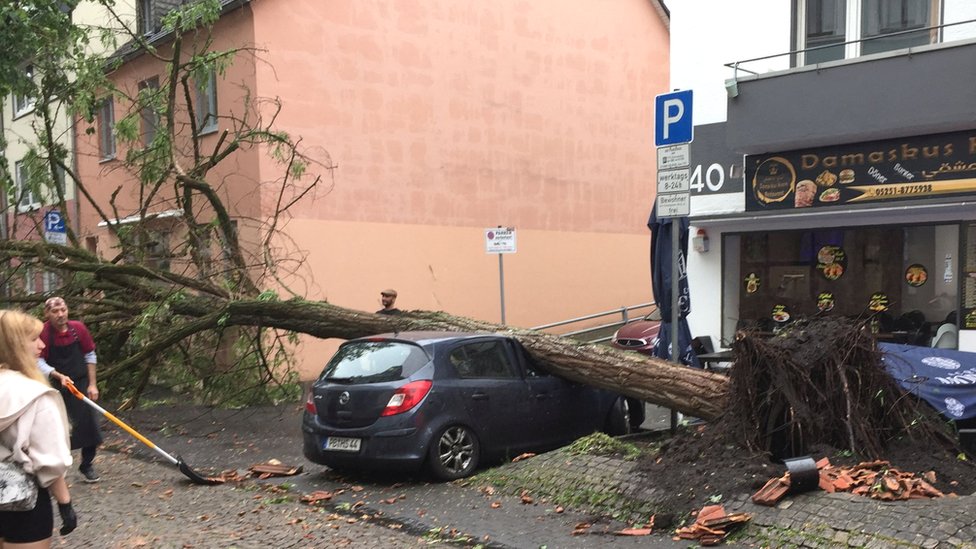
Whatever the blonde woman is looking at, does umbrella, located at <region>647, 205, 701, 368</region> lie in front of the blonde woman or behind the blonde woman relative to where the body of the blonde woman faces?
in front

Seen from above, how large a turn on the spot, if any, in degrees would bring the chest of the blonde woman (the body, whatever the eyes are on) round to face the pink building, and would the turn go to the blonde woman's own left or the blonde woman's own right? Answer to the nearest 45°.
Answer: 0° — they already face it

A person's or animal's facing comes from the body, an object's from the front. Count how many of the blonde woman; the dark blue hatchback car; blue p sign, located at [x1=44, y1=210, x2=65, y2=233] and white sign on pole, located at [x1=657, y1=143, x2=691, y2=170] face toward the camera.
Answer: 2

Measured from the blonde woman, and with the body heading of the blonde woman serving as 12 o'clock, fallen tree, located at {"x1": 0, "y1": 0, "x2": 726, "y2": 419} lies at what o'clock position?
The fallen tree is roughly at 11 o'clock from the blonde woman.

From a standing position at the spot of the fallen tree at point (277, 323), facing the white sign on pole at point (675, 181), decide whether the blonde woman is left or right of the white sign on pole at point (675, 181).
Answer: right

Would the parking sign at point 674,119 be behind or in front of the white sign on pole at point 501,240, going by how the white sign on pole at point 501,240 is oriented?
in front

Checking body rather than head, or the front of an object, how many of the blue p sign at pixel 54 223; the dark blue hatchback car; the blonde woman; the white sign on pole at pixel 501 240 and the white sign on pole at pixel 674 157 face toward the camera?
3

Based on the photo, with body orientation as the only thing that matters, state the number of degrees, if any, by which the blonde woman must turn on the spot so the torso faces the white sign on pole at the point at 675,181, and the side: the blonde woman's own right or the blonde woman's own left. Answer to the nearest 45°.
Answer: approximately 45° to the blonde woman's own right

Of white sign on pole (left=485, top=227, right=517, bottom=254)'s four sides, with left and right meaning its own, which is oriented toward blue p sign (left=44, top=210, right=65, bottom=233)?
right

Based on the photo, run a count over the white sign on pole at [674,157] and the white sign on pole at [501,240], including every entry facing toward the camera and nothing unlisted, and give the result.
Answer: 2
